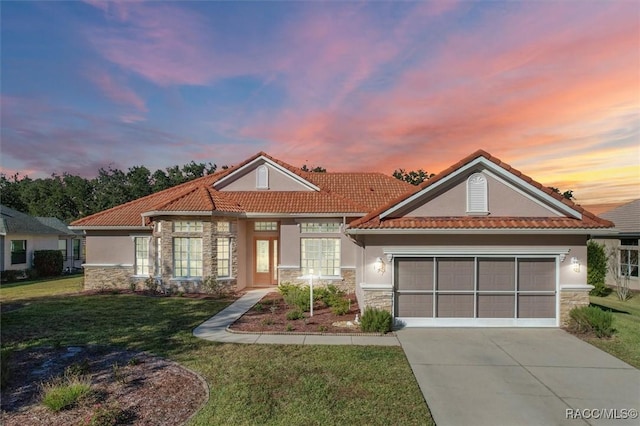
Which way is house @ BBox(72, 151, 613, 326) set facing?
toward the camera

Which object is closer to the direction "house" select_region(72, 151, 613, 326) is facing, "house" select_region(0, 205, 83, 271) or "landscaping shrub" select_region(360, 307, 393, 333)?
the landscaping shrub

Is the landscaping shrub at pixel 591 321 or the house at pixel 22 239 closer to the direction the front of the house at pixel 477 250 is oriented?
the landscaping shrub

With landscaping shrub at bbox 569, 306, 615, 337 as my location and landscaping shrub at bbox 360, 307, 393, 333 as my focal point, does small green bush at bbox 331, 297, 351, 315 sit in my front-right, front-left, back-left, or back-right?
front-right
